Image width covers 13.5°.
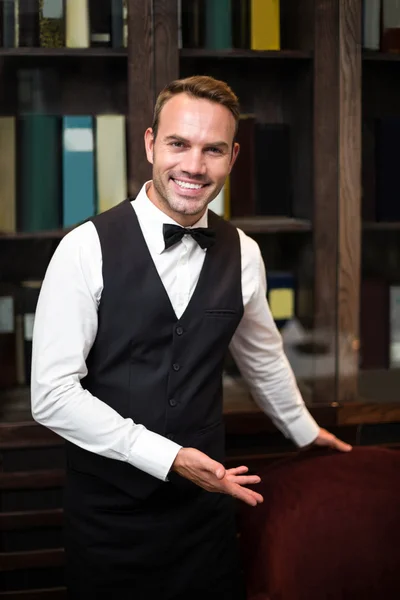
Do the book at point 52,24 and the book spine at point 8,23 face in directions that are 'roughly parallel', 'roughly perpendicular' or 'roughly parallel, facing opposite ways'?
roughly parallel

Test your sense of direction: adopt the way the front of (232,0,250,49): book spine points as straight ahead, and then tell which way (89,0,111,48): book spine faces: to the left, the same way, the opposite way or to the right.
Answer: the same way

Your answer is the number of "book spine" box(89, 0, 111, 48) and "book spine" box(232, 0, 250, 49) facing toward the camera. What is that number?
2

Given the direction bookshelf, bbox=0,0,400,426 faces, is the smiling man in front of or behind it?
in front

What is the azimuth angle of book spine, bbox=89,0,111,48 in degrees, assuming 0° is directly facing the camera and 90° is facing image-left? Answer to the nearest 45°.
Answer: approximately 0°

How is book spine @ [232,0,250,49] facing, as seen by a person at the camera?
facing the viewer

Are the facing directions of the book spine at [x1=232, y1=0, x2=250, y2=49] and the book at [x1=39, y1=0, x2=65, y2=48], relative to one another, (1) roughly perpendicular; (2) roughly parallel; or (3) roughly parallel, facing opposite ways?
roughly parallel

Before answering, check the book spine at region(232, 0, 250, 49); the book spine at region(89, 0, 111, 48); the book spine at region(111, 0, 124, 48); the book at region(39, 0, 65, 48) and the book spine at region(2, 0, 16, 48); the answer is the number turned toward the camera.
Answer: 5

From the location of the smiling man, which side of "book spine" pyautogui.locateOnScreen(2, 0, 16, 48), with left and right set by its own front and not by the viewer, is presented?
front

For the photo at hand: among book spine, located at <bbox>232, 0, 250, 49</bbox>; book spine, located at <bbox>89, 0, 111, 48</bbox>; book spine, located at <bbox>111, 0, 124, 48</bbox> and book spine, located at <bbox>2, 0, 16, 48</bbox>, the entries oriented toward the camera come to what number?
4

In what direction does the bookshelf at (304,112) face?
toward the camera

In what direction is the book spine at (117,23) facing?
toward the camera

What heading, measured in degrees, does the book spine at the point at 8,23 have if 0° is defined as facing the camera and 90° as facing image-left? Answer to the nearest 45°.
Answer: approximately 0°

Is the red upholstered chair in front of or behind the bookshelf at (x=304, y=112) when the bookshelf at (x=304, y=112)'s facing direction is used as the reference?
in front
